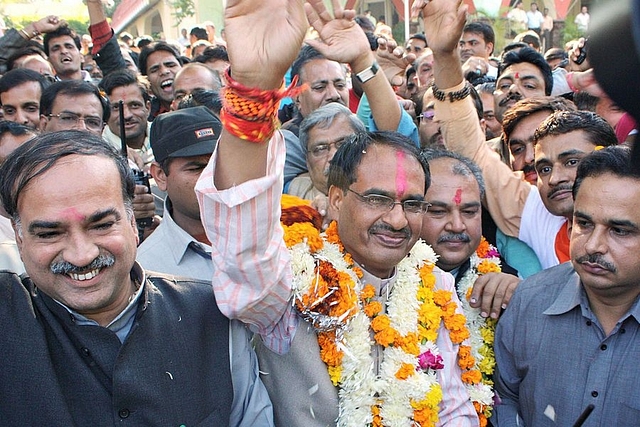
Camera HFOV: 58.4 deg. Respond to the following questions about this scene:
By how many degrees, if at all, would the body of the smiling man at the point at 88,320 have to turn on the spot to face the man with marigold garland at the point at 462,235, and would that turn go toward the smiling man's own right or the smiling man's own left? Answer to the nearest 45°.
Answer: approximately 90° to the smiling man's own left

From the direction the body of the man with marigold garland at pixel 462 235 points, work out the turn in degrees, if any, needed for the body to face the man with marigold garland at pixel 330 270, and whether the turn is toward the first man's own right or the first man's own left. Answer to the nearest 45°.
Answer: approximately 45° to the first man's own right

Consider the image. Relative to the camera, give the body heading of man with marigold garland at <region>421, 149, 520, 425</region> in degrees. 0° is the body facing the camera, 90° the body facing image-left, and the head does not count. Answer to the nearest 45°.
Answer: approximately 0°

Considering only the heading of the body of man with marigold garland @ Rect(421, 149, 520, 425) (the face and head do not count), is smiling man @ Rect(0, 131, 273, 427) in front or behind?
in front

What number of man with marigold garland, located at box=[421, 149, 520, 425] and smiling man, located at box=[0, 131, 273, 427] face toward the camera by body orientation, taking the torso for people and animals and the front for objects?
2

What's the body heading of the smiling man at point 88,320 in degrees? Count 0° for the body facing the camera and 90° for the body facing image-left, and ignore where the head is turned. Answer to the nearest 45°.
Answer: approximately 0°

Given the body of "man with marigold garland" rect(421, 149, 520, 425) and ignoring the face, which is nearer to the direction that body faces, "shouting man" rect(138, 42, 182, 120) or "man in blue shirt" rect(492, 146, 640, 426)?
the man in blue shirt
